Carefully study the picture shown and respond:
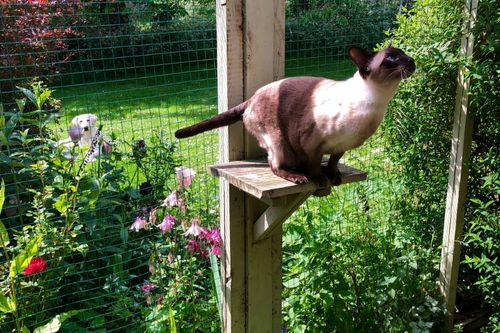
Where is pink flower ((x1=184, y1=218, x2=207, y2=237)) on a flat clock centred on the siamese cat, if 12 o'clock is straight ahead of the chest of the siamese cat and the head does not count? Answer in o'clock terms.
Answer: The pink flower is roughly at 7 o'clock from the siamese cat.

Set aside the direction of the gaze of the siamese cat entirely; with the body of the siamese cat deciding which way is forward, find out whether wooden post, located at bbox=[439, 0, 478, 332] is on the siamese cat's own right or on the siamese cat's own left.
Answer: on the siamese cat's own left

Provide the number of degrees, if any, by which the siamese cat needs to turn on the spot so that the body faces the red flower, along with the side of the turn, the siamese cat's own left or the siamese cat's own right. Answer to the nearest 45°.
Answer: approximately 180°

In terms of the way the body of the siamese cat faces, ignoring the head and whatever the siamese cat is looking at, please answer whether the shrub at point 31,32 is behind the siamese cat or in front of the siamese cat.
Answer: behind

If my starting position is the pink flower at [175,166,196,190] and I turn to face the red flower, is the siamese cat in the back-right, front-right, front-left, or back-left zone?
back-left

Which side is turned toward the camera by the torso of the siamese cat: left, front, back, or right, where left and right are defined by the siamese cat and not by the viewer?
right

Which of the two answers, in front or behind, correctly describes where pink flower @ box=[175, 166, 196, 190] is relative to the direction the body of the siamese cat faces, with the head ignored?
behind
